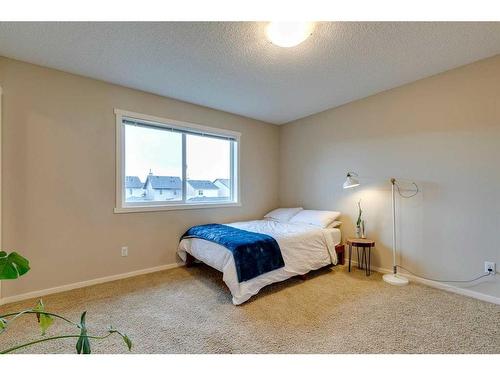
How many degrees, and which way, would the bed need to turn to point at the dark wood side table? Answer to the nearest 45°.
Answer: approximately 135° to its left

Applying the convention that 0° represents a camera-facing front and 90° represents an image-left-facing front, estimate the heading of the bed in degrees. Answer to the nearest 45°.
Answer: approximately 45°
